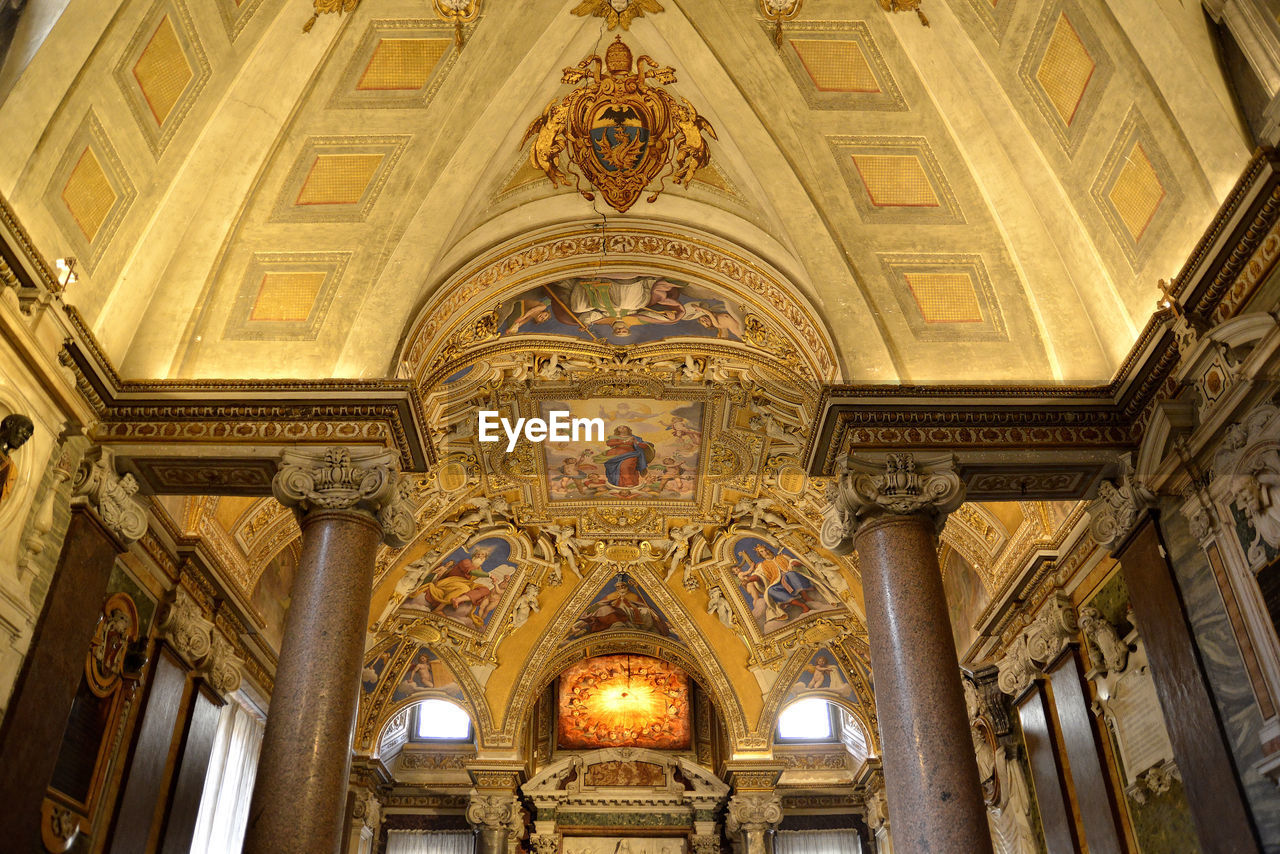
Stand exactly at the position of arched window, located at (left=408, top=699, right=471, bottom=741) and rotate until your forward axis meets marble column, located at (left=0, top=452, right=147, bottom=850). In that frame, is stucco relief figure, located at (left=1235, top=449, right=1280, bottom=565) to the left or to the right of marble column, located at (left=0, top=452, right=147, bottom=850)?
left

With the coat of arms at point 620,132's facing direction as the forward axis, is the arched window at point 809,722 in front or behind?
behind

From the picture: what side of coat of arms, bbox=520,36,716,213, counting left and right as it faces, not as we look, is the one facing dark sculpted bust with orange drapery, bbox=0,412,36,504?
right

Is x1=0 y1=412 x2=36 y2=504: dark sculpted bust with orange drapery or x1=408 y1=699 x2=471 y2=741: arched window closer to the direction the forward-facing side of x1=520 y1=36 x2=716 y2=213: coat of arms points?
the dark sculpted bust with orange drapery

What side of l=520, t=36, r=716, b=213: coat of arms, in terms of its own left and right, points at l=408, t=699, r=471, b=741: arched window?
back

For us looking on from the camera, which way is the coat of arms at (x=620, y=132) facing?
facing the viewer

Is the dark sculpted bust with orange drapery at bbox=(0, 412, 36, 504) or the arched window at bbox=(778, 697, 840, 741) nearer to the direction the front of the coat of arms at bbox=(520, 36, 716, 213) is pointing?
the dark sculpted bust with orange drapery

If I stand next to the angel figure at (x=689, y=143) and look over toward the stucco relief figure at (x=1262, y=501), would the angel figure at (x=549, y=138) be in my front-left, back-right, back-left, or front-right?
back-right
